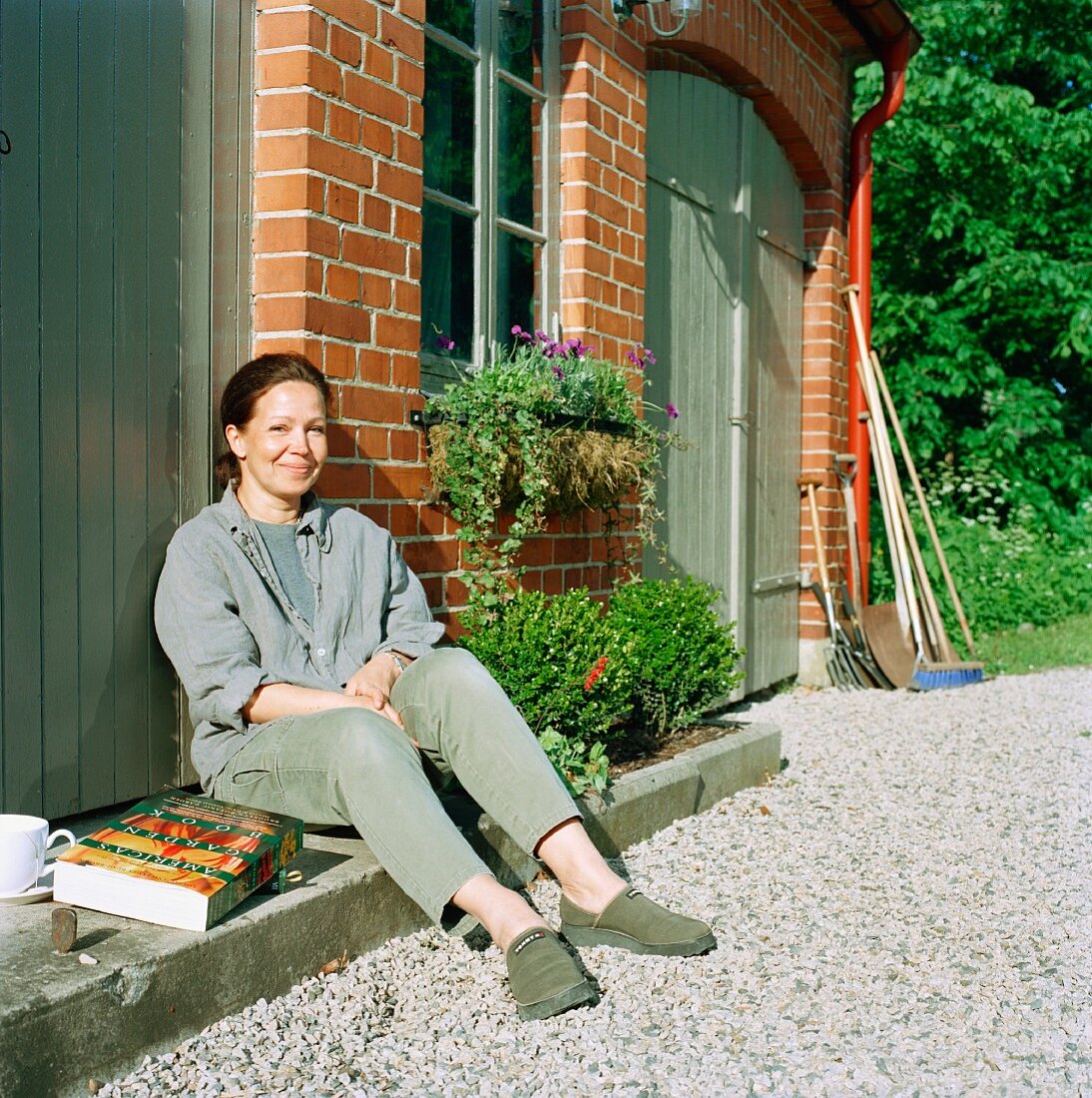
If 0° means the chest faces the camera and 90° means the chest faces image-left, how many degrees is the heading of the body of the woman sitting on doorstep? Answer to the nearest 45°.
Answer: approximately 315°

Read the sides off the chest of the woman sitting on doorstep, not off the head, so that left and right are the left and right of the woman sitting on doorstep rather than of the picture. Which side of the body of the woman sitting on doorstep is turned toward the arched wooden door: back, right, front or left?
left

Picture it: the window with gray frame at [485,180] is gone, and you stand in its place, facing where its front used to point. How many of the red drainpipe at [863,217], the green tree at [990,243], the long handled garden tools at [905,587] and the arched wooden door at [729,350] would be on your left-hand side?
4

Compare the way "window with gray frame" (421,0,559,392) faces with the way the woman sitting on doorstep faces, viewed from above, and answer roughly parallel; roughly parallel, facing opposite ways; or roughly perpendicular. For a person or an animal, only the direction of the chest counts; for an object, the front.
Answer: roughly parallel

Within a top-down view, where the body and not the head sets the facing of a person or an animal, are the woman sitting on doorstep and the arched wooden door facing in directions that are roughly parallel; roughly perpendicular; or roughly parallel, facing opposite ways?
roughly parallel

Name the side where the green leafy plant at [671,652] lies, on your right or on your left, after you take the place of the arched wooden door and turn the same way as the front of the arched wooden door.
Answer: on your right

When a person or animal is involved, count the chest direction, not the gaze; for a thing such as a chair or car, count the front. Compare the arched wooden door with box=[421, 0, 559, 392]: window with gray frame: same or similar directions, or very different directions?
same or similar directions

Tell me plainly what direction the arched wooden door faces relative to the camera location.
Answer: facing the viewer and to the right of the viewer

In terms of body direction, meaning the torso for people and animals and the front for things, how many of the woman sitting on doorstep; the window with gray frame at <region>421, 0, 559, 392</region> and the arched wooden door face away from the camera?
0

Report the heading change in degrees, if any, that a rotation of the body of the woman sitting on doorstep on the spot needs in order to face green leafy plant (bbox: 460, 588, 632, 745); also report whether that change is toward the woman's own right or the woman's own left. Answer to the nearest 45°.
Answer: approximately 90° to the woman's own left

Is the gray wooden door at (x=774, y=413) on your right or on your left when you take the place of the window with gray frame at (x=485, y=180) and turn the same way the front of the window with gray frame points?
on your left

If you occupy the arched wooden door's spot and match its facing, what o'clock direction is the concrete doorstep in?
The concrete doorstep is roughly at 2 o'clock from the arched wooden door.

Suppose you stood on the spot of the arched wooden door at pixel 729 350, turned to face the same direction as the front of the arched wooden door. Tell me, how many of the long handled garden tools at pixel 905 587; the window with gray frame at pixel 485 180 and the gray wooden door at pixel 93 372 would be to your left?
1

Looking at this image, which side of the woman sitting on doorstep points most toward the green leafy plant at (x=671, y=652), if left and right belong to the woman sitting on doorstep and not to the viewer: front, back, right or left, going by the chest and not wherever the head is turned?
left
